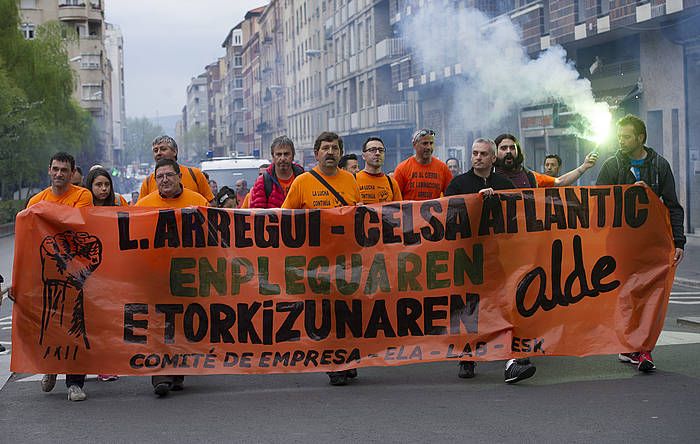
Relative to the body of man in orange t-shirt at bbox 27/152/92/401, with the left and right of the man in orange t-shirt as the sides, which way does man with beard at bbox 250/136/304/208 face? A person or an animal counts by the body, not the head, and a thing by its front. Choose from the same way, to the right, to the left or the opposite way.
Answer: the same way

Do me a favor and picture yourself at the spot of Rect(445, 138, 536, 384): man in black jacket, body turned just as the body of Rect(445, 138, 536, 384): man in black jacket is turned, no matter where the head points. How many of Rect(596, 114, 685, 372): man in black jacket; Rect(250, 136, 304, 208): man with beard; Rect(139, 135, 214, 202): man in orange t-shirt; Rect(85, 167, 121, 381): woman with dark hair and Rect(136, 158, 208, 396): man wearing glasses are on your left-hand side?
1

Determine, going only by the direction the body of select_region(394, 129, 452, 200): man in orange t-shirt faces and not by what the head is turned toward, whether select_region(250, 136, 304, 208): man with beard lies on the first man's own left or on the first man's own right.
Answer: on the first man's own right

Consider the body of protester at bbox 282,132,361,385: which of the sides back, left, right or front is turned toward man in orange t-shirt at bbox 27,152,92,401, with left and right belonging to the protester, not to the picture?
right

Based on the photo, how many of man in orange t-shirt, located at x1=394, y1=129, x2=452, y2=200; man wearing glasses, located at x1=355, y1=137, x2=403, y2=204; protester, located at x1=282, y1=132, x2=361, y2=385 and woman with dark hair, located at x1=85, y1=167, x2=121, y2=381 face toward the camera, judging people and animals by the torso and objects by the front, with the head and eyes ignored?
4

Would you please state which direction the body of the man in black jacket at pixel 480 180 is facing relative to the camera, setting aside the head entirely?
toward the camera

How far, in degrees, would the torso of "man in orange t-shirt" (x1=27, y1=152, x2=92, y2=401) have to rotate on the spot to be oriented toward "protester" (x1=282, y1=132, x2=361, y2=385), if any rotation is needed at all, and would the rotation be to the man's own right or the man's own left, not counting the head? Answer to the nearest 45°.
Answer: approximately 90° to the man's own left

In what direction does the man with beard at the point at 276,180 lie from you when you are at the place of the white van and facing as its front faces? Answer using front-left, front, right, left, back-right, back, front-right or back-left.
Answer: front

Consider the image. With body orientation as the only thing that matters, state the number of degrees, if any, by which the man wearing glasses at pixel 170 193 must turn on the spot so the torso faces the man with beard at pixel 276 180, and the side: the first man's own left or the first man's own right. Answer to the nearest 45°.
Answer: approximately 135° to the first man's own left

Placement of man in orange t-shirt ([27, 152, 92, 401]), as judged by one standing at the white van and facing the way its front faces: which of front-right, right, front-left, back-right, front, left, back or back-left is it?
front

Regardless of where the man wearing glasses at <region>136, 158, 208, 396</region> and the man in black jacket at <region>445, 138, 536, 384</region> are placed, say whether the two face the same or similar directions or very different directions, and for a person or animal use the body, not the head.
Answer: same or similar directions

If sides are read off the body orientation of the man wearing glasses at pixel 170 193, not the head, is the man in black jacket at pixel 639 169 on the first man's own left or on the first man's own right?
on the first man's own left

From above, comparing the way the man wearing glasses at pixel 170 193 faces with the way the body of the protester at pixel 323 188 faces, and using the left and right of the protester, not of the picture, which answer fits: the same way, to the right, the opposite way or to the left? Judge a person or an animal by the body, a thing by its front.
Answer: the same way

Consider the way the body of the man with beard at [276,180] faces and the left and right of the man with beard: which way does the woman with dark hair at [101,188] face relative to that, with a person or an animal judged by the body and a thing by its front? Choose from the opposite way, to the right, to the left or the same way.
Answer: the same way

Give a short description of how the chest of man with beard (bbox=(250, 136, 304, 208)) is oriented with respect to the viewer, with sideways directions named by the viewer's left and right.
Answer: facing the viewer

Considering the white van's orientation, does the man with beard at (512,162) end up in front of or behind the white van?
in front

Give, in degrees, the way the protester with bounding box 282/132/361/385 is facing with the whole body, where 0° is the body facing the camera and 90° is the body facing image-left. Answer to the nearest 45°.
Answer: approximately 0°

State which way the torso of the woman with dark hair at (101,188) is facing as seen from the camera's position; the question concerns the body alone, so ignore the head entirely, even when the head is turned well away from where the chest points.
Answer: toward the camera

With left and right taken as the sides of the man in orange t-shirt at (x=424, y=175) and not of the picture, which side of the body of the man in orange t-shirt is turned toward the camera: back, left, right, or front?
front
